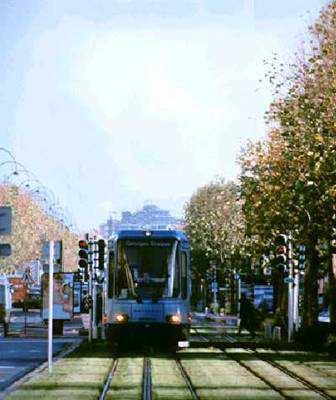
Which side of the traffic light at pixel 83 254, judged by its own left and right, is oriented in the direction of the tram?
left

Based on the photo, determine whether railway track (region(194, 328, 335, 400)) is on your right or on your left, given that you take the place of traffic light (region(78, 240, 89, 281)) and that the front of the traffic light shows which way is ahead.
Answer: on your left

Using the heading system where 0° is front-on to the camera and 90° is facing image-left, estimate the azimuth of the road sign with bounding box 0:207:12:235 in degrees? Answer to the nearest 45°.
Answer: approximately 0°

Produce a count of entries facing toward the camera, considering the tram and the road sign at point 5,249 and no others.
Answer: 2
